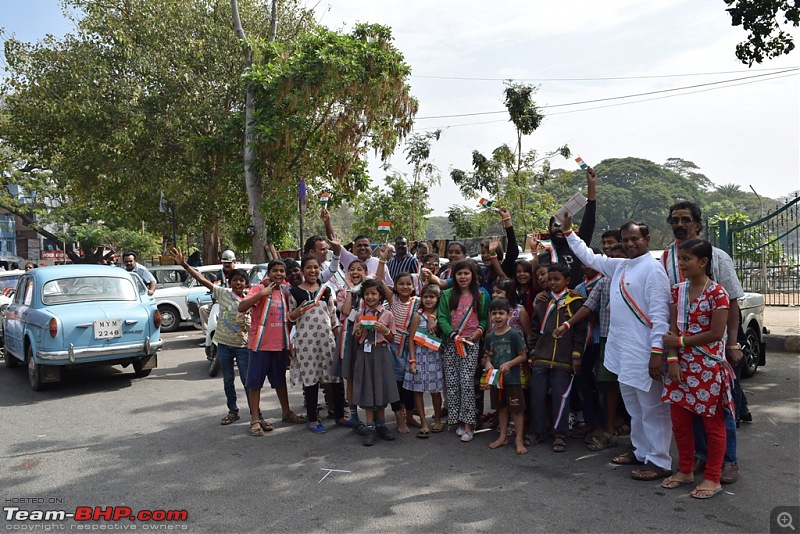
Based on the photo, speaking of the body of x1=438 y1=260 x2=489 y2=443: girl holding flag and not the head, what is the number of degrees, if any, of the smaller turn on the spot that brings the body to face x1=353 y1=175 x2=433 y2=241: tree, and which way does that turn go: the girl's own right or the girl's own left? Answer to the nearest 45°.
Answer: approximately 180°

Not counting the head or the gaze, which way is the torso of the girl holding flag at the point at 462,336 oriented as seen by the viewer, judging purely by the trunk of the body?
toward the camera

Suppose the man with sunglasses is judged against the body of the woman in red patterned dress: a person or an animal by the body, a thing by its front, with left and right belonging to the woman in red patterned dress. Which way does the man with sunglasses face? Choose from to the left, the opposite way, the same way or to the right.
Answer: the same way

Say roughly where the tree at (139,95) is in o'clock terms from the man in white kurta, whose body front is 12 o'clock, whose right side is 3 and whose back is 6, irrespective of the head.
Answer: The tree is roughly at 3 o'clock from the man in white kurta.

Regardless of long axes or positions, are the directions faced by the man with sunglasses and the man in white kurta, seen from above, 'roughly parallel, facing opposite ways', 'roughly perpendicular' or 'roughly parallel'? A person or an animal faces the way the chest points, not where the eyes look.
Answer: roughly parallel

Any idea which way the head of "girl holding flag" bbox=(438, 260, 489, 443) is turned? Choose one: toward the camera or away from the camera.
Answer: toward the camera

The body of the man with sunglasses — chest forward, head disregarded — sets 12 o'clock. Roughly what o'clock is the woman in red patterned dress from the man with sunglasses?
The woman in red patterned dress is roughly at 11 o'clock from the man with sunglasses.

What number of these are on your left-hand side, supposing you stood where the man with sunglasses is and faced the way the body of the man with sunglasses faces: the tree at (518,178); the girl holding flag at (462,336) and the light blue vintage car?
0

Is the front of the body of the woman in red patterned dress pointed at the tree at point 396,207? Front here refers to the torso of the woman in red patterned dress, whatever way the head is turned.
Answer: no

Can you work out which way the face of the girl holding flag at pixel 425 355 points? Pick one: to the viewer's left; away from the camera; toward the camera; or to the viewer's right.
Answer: toward the camera

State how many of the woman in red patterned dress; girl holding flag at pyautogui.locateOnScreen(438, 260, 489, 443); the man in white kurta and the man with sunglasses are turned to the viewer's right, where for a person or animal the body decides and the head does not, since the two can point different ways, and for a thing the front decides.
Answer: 0

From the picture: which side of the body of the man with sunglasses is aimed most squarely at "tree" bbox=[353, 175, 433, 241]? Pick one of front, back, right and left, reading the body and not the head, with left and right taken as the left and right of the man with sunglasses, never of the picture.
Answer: right

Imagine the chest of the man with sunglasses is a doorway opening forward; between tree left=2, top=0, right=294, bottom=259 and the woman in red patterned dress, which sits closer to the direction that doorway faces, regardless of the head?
the woman in red patterned dress

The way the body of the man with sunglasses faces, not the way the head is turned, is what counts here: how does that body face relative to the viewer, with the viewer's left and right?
facing the viewer and to the left of the viewer

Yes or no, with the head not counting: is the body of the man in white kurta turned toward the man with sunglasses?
no
